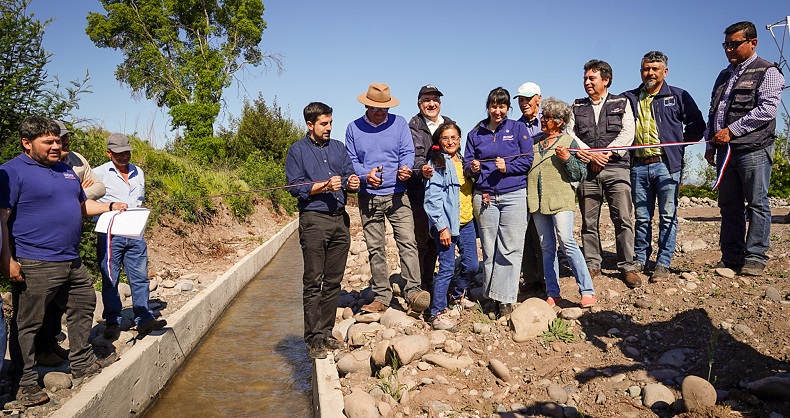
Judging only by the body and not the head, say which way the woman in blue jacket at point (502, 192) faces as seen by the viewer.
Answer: toward the camera

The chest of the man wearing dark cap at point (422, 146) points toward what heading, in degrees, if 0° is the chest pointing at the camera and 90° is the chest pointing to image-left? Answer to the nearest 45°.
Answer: approximately 0°

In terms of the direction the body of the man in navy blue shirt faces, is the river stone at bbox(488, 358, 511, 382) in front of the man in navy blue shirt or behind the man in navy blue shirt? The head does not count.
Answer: in front

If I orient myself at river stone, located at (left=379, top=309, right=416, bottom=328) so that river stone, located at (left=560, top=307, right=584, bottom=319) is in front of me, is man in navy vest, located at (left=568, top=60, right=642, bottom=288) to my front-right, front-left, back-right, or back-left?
front-left

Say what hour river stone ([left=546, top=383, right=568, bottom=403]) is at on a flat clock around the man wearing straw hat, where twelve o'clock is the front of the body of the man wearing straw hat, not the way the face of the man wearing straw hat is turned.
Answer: The river stone is roughly at 11 o'clock from the man wearing straw hat.

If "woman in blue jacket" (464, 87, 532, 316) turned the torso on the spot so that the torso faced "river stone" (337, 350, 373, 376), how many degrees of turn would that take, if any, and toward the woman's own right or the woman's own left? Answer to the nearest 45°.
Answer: approximately 45° to the woman's own right

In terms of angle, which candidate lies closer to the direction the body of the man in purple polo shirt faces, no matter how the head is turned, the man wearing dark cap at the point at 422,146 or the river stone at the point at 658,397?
the river stone

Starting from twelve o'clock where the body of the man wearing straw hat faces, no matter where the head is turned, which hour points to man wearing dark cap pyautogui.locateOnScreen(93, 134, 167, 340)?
The man wearing dark cap is roughly at 3 o'clock from the man wearing straw hat.

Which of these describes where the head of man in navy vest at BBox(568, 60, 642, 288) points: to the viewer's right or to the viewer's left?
to the viewer's left

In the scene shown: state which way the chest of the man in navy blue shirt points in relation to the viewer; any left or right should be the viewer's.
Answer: facing the viewer and to the right of the viewer

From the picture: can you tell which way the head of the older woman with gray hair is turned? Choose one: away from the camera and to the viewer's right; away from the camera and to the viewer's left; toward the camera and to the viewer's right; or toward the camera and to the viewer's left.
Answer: toward the camera and to the viewer's left

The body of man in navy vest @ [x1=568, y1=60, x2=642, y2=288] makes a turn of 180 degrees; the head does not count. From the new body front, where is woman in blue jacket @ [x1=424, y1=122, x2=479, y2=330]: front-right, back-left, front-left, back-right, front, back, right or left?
back

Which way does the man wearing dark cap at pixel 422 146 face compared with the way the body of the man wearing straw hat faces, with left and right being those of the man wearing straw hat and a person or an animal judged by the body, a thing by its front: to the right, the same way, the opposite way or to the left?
the same way

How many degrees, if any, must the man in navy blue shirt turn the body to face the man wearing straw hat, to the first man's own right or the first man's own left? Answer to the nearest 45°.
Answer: approximately 90° to the first man's own left

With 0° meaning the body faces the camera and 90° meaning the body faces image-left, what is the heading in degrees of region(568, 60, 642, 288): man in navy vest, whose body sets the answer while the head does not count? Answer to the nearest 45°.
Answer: approximately 45°

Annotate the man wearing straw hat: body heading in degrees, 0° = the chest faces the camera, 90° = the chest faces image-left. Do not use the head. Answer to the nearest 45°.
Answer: approximately 0°

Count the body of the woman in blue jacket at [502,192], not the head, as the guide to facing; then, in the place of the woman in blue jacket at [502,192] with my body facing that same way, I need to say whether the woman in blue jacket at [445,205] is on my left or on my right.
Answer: on my right
